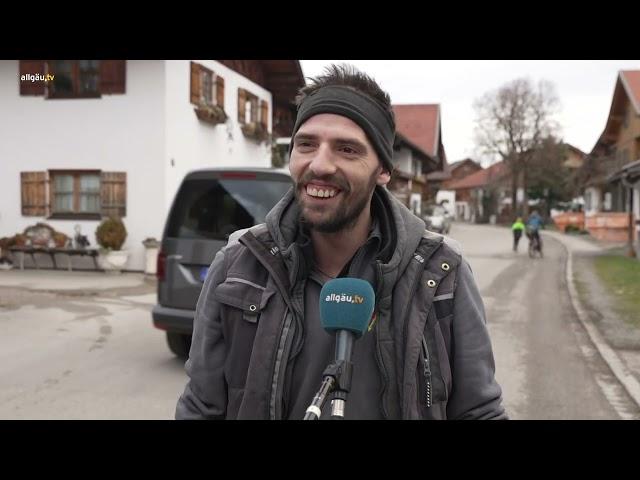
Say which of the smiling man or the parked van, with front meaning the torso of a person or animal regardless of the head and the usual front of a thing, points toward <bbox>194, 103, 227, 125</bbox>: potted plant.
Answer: the parked van

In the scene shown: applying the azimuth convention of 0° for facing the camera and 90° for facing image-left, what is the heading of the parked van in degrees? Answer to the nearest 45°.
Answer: approximately 180°

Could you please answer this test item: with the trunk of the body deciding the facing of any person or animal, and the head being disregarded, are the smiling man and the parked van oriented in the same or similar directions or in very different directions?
very different directions

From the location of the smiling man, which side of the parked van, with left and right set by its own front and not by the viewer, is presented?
back

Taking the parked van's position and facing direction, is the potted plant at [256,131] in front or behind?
in front

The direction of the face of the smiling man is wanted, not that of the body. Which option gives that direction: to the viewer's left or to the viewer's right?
to the viewer's left

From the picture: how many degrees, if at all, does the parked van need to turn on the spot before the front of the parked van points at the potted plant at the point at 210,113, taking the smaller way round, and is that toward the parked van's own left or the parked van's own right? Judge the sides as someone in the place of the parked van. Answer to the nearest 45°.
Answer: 0° — it already faces it

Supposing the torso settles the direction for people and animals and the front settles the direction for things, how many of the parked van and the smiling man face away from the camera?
1

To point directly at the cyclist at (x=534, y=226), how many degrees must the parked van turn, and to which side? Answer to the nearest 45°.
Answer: approximately 45° to its right

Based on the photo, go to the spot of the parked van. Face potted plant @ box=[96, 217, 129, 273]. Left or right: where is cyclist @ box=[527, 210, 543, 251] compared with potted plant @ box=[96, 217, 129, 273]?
right
